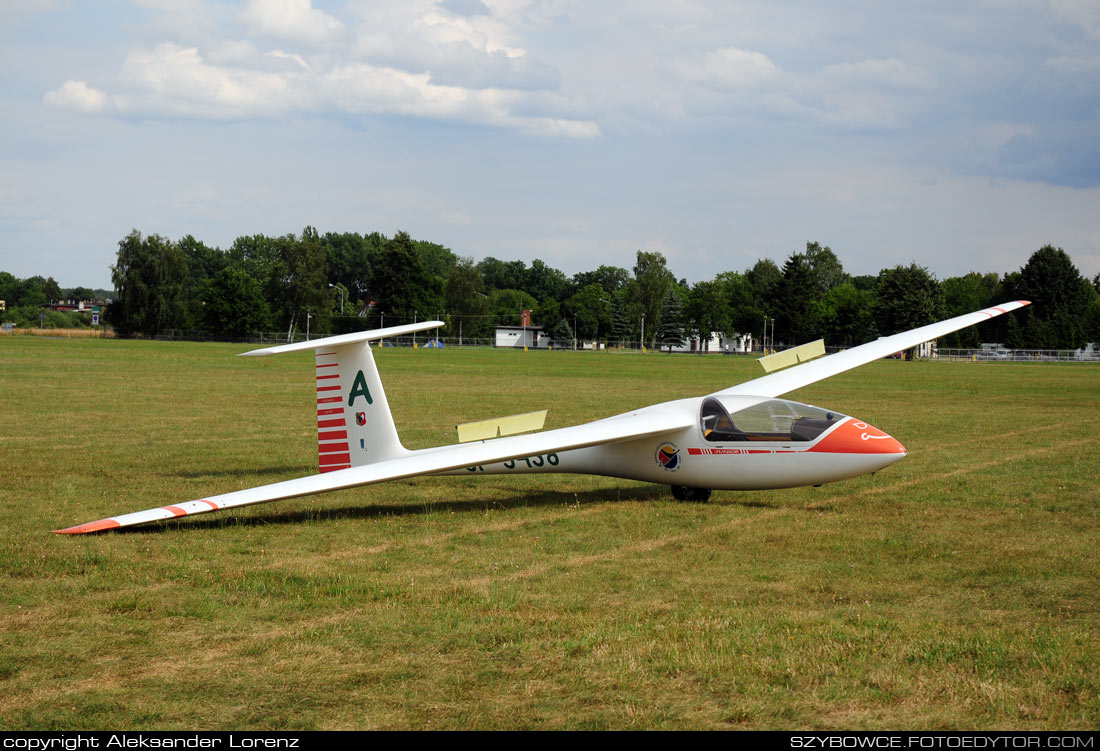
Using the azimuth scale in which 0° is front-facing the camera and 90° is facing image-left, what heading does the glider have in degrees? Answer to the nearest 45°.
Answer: approximately 315°
